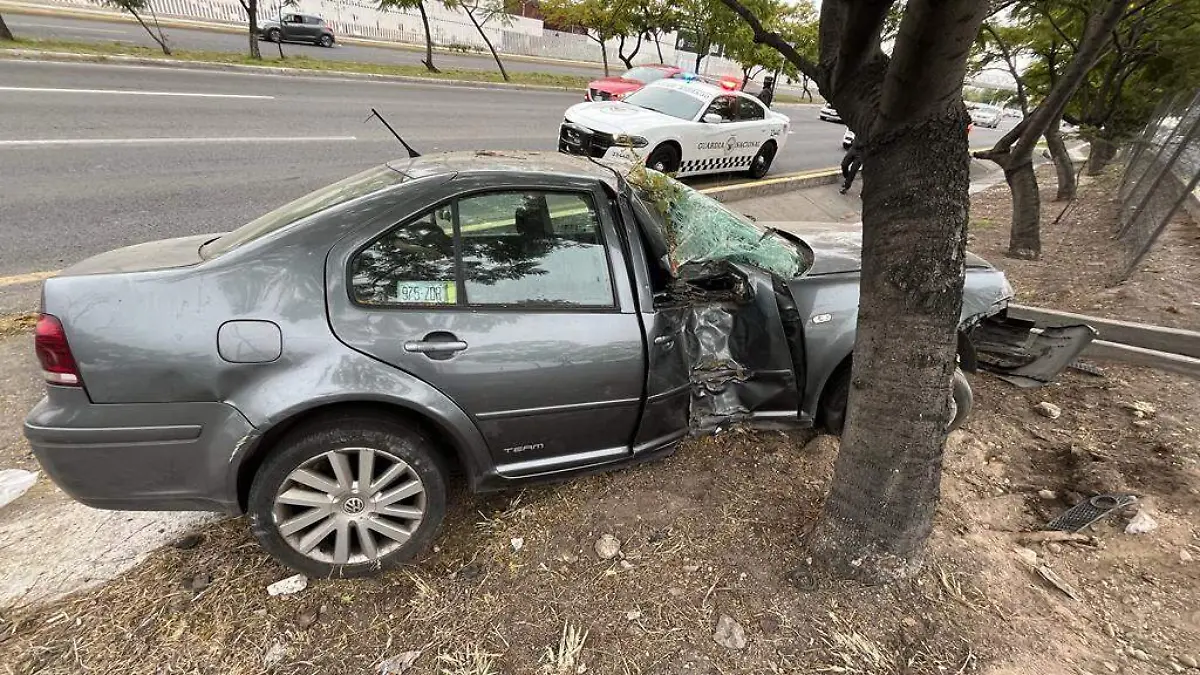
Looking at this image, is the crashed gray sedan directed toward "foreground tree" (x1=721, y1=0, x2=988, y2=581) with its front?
yes

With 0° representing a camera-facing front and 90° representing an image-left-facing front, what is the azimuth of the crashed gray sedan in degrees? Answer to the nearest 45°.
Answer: approximately 270°

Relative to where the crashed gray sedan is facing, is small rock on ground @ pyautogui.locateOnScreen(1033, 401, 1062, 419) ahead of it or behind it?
ahead

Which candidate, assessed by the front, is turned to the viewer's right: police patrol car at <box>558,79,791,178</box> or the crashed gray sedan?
the crashed gray sedan

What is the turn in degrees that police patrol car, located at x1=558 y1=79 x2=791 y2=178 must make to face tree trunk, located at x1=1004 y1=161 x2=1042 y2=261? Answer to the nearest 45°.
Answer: approximately 90° to its left

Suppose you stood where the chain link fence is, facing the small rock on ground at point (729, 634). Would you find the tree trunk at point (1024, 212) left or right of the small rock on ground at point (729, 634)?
right

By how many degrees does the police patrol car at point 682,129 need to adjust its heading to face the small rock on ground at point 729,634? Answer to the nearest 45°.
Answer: approximately 45° to its left

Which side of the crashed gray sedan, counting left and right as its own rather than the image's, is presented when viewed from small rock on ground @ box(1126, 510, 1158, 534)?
front

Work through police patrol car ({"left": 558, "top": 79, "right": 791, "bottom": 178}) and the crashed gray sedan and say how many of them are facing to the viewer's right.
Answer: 1

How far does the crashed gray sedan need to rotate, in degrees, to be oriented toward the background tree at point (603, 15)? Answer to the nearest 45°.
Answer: approximately 90° to its left

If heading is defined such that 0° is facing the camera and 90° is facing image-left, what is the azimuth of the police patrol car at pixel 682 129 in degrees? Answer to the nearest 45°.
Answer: approximately 45°
